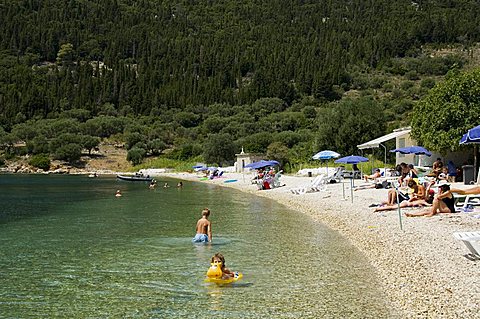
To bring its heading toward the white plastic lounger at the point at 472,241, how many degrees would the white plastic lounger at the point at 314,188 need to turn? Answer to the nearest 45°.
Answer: approximately 90° to its left

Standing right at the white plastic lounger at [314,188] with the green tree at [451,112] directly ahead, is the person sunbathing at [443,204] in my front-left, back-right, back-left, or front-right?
front-right

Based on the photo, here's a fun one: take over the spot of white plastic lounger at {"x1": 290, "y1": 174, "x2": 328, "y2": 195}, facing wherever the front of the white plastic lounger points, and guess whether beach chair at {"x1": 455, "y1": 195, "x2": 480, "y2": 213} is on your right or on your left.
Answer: on your left

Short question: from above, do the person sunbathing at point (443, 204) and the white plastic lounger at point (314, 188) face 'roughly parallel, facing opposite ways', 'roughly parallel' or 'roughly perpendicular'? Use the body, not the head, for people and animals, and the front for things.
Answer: roughly parallel

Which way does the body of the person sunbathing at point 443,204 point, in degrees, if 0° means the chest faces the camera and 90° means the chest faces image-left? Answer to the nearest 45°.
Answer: approximately 90°

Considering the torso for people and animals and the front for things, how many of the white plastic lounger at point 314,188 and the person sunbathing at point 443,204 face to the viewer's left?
2

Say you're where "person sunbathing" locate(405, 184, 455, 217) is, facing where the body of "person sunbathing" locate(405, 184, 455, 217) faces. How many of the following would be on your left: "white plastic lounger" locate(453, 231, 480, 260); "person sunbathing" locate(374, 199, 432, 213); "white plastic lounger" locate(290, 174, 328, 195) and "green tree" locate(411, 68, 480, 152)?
1

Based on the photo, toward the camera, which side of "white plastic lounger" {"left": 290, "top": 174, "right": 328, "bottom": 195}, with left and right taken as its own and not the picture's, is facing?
left
